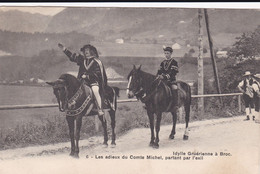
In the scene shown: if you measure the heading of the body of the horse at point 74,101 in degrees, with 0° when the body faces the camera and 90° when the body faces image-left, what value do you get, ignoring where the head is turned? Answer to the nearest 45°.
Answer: approximately 45°

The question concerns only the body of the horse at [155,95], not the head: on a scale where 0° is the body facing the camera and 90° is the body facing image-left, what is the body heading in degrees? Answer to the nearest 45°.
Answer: approximately 45°

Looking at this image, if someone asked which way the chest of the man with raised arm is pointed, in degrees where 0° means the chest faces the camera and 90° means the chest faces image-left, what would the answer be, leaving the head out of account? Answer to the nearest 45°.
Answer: approximately 45°

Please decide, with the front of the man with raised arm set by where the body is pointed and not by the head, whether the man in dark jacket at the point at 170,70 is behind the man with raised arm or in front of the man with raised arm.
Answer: behind

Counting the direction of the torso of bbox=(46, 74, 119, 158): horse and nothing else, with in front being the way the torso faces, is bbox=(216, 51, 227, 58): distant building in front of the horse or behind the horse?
behind

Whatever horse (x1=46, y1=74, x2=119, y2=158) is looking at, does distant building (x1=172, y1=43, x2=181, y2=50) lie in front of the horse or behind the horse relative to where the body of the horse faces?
behind

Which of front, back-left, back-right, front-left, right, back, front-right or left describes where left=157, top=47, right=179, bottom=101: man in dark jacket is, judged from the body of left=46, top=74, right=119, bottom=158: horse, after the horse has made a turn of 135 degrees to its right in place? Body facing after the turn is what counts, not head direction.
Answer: right

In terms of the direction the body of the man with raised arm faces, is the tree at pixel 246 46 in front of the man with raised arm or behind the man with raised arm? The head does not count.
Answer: behind
